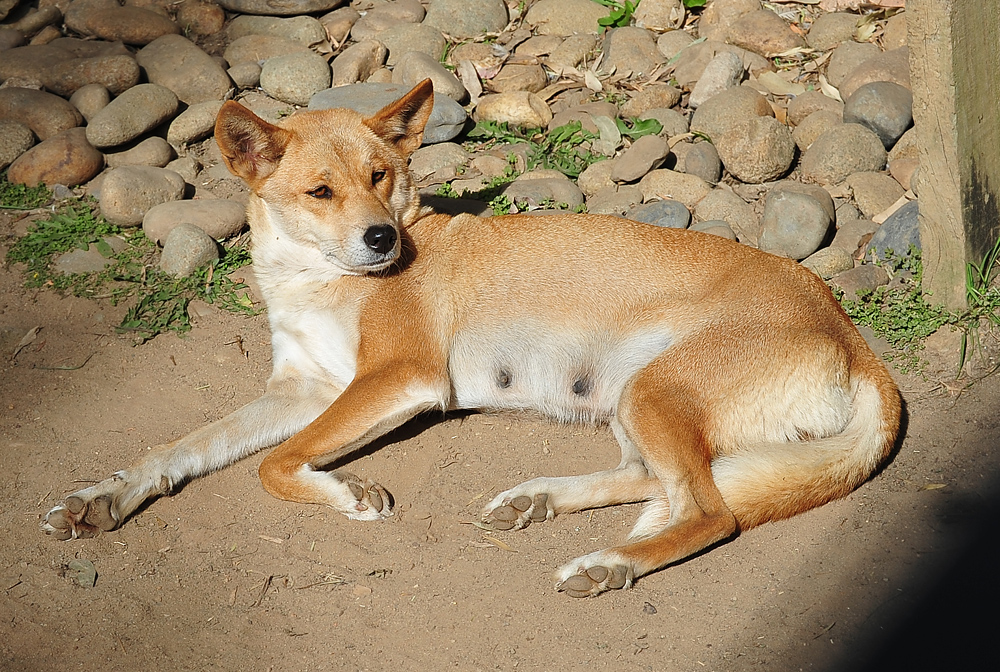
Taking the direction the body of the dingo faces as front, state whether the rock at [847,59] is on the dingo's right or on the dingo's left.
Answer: on the dingo's right

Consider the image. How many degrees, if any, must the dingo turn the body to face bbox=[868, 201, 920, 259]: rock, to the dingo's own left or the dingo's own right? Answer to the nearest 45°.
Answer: approximately 135° to the dingo's own right

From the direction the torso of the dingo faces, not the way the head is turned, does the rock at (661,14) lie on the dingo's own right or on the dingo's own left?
on the dingo's own right

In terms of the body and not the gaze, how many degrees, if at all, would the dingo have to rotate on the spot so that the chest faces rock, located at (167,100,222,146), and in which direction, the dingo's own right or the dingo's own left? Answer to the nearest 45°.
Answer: approximately 45° to the dingo's own right

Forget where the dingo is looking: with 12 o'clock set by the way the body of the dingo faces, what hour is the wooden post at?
The wooden post is roughly at 5 o'clock from the dingo.

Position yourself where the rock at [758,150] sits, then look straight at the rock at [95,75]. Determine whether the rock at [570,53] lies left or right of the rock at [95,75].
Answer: right

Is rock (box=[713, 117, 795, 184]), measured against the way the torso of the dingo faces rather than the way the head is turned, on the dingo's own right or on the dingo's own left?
on the dingo's own right

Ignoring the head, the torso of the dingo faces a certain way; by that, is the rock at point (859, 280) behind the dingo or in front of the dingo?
behind

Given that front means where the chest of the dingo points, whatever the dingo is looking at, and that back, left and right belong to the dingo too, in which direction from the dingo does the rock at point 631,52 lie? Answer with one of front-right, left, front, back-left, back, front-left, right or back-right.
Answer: right

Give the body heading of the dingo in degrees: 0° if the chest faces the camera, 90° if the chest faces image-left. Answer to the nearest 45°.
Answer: approximately 90°

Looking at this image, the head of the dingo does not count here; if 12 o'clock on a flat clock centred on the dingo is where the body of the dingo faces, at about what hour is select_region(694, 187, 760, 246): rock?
The rock is roughly at 4 o'clock from the dingo.

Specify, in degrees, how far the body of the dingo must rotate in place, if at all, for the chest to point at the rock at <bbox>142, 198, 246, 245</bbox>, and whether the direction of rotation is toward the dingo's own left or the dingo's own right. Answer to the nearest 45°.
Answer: approximately 45° to the dingo's own right

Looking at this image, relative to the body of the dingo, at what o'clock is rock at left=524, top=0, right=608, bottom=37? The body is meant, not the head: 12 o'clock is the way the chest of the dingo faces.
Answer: The rock is roughly at 3 o'clock from the dingo.

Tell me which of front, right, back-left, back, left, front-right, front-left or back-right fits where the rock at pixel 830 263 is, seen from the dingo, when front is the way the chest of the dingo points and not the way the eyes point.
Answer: back-right

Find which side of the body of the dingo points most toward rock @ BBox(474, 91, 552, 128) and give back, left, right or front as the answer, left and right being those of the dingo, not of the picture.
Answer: right
